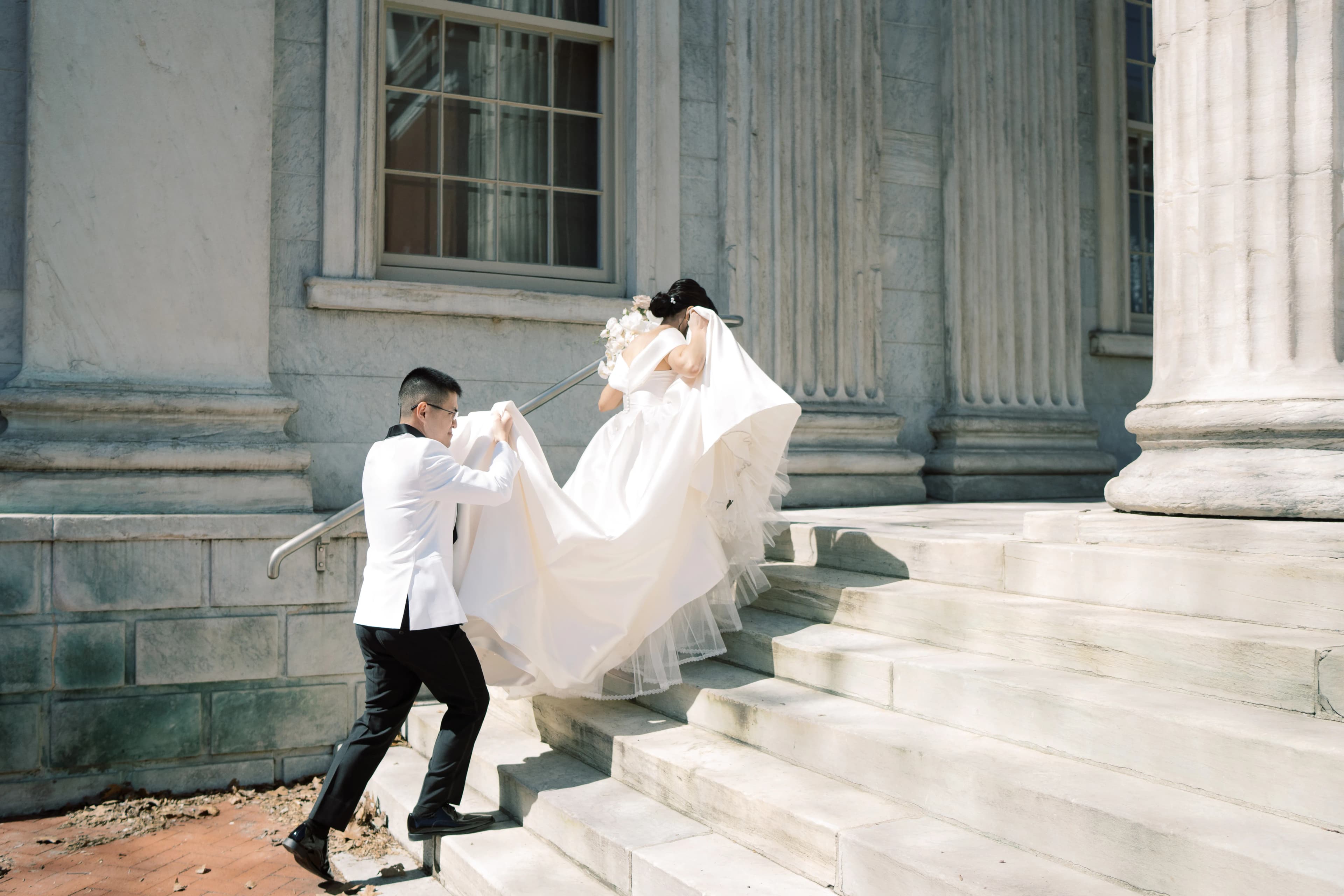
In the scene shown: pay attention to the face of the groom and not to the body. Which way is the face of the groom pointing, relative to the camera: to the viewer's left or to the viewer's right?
to the viewer's right

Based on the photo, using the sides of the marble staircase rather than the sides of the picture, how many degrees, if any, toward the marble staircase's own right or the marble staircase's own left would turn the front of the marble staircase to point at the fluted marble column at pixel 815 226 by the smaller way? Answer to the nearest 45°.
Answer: approximately 135° to the marble staircase's own right

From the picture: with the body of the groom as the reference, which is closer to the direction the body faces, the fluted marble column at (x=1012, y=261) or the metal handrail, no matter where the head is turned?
the fluted marble column

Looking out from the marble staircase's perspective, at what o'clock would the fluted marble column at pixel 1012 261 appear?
The fluted marble column is roughly at 5 o'clock from the marble staircase.

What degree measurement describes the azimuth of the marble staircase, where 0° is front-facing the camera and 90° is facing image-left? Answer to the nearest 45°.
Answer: approximately 45°

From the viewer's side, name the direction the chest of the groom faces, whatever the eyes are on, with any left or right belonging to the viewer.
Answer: facing away from the viewer and to the right of the viewer

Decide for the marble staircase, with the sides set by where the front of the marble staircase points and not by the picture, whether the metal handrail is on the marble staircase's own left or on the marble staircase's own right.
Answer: on the marble staircase's own right

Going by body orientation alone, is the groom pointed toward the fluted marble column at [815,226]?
yes
